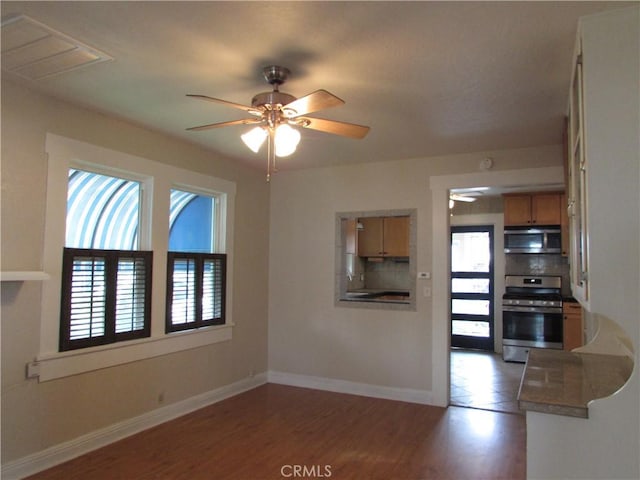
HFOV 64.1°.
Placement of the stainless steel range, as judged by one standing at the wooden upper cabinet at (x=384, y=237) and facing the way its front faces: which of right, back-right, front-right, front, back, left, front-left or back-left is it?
left

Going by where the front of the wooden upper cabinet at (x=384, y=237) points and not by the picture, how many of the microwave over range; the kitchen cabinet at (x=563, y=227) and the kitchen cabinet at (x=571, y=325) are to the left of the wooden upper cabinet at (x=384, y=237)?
3

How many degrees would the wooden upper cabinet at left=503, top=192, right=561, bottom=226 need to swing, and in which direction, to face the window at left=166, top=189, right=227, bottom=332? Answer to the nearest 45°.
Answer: approximately 45° to its right

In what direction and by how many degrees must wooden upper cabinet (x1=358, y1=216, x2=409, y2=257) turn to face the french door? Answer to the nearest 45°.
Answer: approximately 135° to its left

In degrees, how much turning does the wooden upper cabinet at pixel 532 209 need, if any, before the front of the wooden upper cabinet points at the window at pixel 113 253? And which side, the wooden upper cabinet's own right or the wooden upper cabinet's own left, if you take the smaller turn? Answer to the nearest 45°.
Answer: approximately 45° to the wooden upper cabinet's own right

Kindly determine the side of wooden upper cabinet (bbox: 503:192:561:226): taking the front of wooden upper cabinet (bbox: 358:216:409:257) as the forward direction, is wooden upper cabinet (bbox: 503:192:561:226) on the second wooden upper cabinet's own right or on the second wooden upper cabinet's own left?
on the second wooden upper cabinet's own left

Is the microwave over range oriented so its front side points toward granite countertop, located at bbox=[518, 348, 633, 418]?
yes

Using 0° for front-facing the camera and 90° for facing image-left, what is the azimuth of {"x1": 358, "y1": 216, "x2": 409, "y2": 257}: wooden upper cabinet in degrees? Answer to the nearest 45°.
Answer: approximately 0°

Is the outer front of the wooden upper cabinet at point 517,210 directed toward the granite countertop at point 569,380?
yes

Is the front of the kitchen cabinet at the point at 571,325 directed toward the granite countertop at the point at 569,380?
yes
